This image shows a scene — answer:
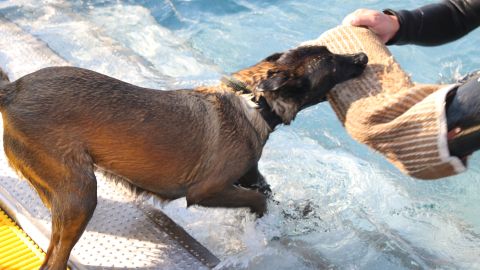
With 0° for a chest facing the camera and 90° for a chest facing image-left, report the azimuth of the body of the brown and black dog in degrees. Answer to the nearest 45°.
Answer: approximately 270°
